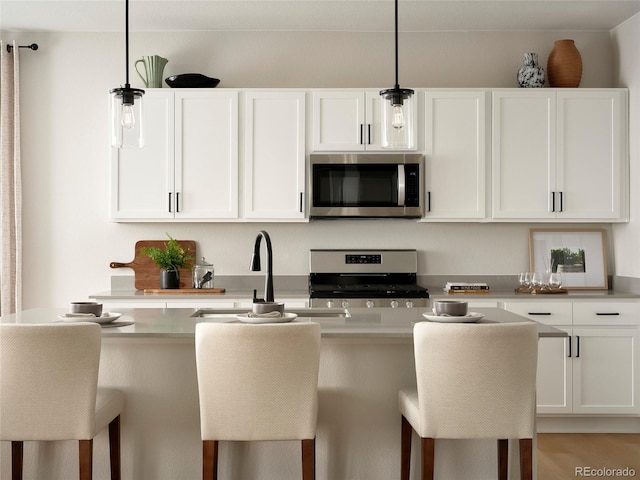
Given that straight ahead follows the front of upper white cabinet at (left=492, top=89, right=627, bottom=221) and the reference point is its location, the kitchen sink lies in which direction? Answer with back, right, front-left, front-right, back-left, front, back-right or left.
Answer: front-right

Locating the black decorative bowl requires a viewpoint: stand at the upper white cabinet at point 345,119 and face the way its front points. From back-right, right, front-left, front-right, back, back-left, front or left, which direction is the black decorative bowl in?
right

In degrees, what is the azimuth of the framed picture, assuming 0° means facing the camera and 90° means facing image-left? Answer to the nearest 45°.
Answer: approximately 0°

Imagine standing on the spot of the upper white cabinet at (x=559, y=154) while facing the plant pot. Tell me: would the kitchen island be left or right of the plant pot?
left

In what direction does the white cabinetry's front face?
toward the camera

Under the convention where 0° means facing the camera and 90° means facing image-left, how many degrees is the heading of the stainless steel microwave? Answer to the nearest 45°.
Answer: approximately 0°

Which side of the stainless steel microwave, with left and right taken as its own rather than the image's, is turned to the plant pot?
right

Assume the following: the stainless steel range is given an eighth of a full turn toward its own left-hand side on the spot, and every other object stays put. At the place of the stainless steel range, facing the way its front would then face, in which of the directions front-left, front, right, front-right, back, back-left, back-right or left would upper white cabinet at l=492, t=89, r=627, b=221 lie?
front-left

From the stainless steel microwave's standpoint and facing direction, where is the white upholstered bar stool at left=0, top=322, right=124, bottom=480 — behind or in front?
in front

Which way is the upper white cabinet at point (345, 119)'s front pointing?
toward the camera
